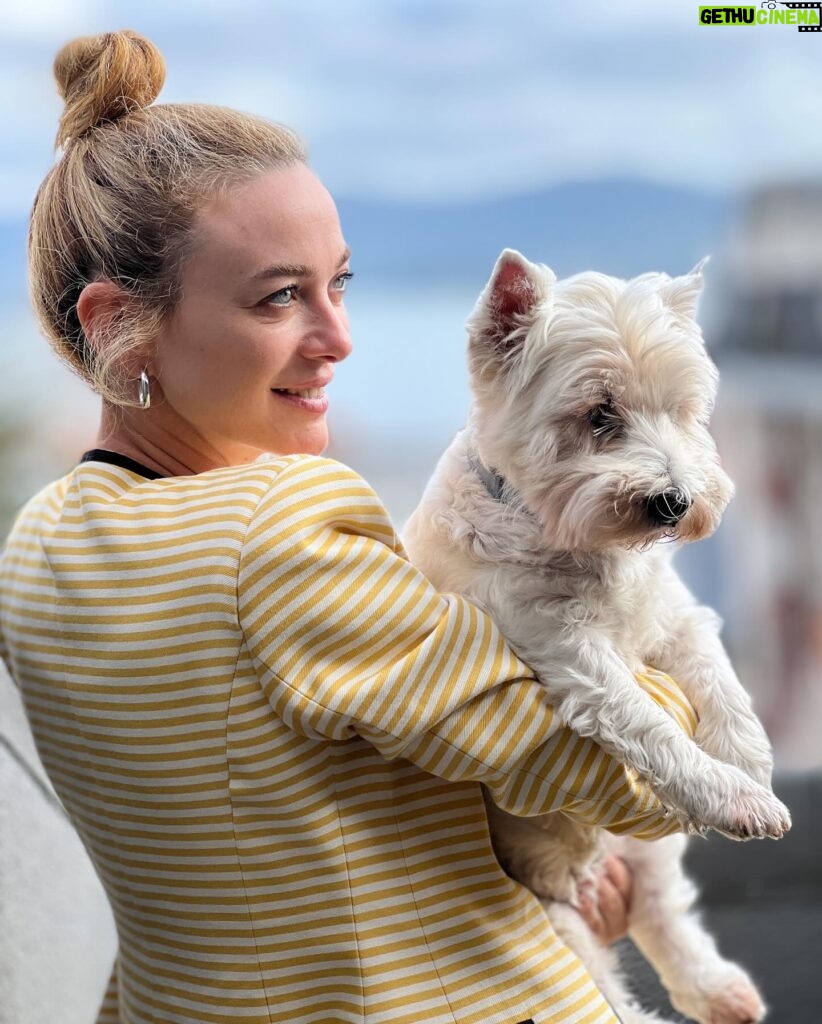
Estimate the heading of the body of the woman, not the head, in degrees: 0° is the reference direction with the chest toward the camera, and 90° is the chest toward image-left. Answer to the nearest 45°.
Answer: approximately 225°

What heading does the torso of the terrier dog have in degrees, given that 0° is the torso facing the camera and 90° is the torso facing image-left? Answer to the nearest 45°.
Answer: approximately 315°
